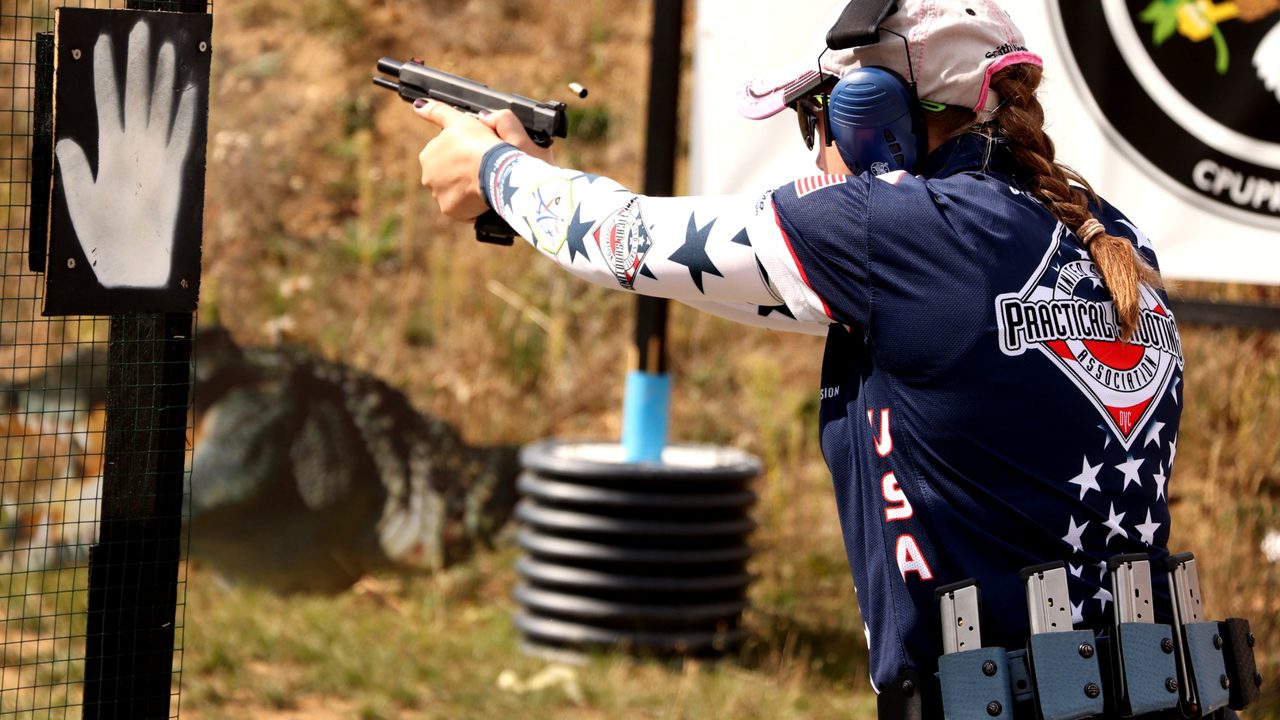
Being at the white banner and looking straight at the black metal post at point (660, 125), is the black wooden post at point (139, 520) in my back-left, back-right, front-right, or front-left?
front-left

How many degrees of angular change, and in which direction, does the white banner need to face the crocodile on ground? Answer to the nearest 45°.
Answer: approximately 90° to its right

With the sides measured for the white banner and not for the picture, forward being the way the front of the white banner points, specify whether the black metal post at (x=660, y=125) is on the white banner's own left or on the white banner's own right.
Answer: on the white banner's own right

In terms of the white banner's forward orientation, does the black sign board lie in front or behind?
in front

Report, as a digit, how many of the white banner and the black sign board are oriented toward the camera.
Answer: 2

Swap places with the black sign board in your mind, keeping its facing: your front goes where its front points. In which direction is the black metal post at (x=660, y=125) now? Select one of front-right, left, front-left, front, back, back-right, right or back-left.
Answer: back-left

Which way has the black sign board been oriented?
toward the camera

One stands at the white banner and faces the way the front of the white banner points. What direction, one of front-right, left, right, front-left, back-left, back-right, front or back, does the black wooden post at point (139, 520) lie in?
front-right

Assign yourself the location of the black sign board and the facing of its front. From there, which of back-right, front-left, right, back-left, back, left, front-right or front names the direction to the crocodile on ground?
back
